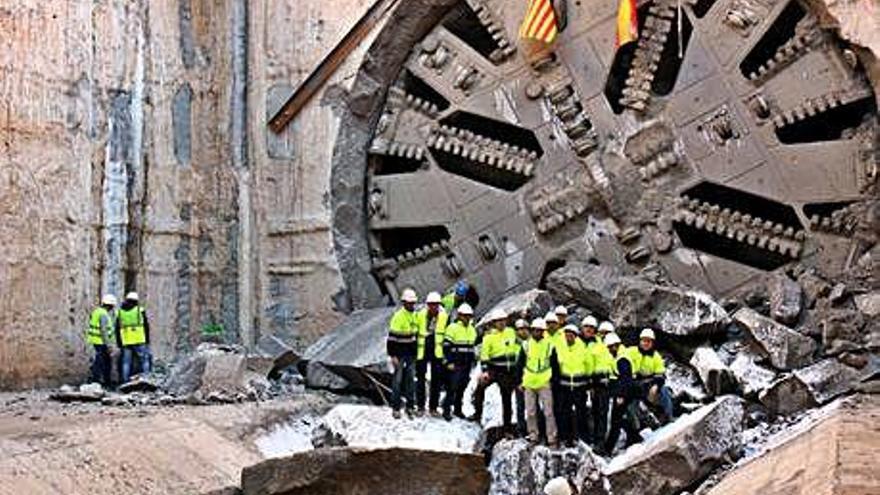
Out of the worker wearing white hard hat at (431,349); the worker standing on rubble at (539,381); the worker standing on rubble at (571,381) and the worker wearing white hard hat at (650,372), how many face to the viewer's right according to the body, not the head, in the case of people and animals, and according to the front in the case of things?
0

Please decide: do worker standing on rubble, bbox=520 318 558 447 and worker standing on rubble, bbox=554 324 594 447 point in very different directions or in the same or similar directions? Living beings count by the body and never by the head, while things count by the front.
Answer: same or similar directions

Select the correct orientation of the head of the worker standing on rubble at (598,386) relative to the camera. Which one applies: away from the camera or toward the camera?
toward the camera

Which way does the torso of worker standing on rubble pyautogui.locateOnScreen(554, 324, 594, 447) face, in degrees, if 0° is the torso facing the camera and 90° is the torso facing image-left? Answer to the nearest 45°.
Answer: approximately 0°

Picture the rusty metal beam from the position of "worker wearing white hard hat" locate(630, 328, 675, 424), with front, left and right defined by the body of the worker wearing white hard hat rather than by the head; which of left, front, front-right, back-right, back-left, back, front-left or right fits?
back-right

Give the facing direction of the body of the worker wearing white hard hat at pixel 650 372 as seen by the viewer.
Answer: toward the camera

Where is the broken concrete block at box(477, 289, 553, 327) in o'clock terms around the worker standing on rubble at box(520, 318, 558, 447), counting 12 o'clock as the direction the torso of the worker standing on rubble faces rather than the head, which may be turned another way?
The broken concrete block is roughly at 6 o'clock from the worker standing on rubble.

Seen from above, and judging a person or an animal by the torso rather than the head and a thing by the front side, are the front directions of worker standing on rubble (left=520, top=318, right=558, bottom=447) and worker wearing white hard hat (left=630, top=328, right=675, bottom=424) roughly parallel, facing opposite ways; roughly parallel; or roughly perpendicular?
roughly parallel

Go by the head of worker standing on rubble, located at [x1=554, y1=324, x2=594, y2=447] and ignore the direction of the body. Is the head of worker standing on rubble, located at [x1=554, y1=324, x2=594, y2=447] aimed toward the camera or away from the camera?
toward the camera

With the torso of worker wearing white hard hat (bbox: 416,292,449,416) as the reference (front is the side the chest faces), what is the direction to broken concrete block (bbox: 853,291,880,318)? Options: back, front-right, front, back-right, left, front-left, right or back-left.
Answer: left
